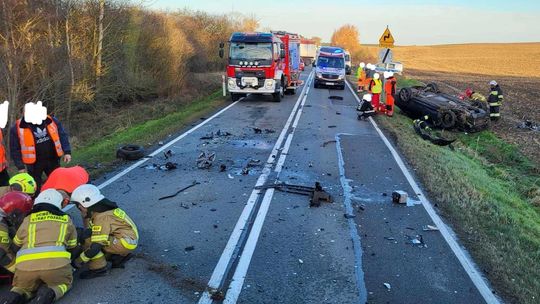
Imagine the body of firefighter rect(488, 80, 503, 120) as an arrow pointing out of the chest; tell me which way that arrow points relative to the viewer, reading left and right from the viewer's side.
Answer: facing to the left of the viewer

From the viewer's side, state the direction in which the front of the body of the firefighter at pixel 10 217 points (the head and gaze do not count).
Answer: to the viewer's right

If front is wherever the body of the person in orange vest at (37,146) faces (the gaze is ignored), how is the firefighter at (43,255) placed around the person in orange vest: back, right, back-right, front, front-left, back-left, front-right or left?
front

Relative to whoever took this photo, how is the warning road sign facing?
facing the viewer

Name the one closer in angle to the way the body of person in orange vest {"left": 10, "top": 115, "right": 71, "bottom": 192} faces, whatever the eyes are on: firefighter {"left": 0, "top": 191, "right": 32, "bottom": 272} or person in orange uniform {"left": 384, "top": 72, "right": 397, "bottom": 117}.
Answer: the firefighter

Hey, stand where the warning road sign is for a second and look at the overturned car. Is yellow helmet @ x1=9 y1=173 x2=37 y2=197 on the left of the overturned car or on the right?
right

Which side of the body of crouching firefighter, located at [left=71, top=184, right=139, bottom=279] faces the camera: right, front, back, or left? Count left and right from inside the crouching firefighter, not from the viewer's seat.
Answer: left
